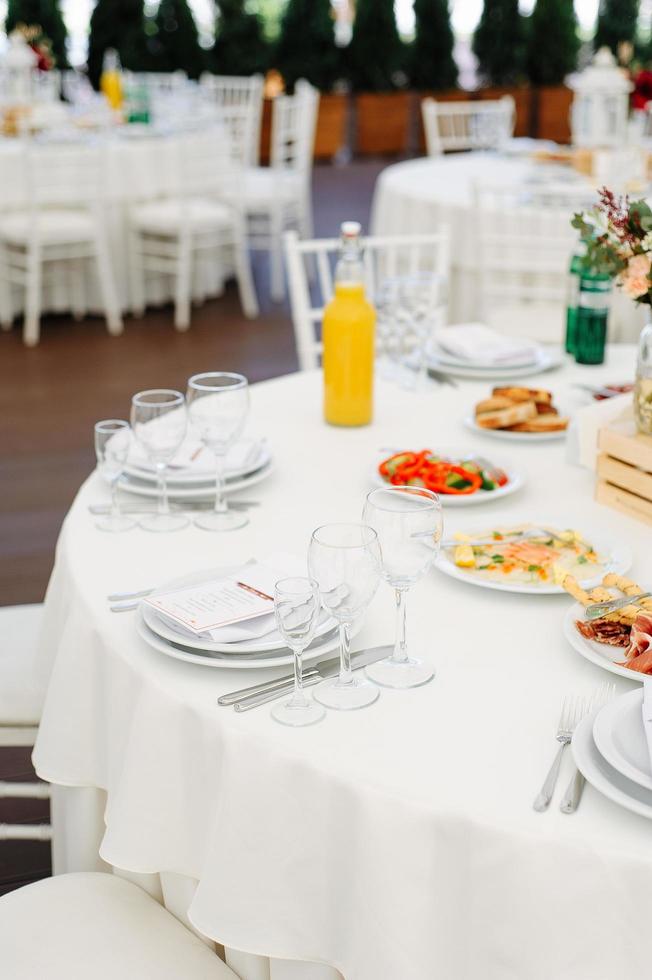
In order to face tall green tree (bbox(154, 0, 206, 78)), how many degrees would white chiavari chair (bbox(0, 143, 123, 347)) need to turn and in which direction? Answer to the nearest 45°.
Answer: approximately 45° to its right

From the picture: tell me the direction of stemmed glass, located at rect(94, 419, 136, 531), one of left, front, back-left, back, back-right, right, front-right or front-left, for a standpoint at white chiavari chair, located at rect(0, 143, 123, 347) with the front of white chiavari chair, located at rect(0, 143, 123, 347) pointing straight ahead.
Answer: back-left

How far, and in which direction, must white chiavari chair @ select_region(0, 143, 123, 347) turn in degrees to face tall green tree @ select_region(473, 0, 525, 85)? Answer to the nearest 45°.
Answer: approximately 90° to its right

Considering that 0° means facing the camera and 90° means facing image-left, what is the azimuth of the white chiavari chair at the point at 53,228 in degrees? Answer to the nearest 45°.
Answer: approximately 135°

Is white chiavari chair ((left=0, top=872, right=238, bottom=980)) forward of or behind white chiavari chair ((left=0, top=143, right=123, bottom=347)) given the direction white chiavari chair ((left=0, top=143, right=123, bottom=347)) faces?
behind

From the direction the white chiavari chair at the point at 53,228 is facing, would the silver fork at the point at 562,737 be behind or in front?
behind

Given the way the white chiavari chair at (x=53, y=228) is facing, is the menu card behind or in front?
behind

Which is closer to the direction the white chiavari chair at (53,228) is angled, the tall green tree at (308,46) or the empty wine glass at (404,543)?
the tall green tree
